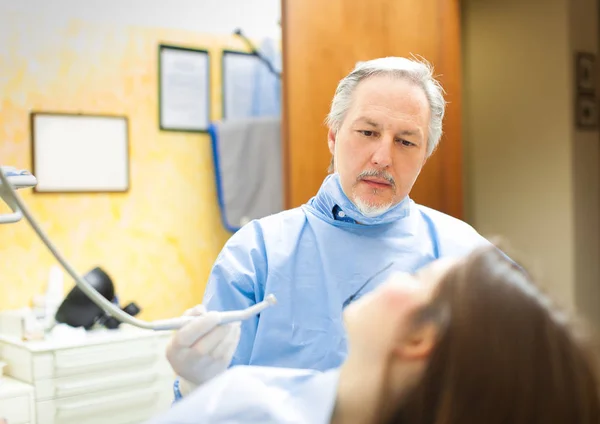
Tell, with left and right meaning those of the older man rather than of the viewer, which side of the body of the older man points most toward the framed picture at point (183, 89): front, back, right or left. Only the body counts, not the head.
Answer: back

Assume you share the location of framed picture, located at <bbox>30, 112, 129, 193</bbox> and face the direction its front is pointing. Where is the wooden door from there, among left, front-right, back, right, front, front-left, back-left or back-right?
front-left

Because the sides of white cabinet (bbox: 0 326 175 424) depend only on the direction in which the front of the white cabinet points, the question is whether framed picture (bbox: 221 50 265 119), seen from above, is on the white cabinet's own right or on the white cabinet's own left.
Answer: on the white cabinet's own left

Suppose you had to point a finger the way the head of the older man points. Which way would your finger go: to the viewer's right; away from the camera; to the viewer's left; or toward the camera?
toward the camera

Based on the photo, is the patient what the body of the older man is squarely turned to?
yes

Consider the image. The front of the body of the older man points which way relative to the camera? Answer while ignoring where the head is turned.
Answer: toward the camera

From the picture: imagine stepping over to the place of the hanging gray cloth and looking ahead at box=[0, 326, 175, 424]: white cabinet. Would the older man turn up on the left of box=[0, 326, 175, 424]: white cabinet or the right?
left

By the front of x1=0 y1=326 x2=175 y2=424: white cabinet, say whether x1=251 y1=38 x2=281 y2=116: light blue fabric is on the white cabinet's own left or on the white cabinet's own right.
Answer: on the white cabinet's own left

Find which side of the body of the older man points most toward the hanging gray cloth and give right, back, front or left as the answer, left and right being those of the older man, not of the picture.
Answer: back

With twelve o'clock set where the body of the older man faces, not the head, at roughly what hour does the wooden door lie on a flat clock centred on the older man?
The wooden door is roughly at 6 o'clock from the older man.

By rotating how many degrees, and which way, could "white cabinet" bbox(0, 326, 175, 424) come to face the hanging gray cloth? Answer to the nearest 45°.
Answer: approximately 90° to its left

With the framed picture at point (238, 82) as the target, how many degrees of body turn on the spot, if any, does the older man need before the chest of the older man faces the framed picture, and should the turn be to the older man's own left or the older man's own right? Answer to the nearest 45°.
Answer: approximately 180°

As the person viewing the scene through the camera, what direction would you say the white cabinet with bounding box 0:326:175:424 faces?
facing the viewer and to the right of the viewer

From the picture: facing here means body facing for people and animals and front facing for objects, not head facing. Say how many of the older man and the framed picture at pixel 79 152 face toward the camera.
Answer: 2

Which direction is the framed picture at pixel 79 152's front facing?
toward the camera

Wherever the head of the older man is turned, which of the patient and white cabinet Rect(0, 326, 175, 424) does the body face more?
the patient

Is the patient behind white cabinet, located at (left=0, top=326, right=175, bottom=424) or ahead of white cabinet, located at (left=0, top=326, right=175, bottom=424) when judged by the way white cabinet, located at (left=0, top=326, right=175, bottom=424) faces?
ahead
